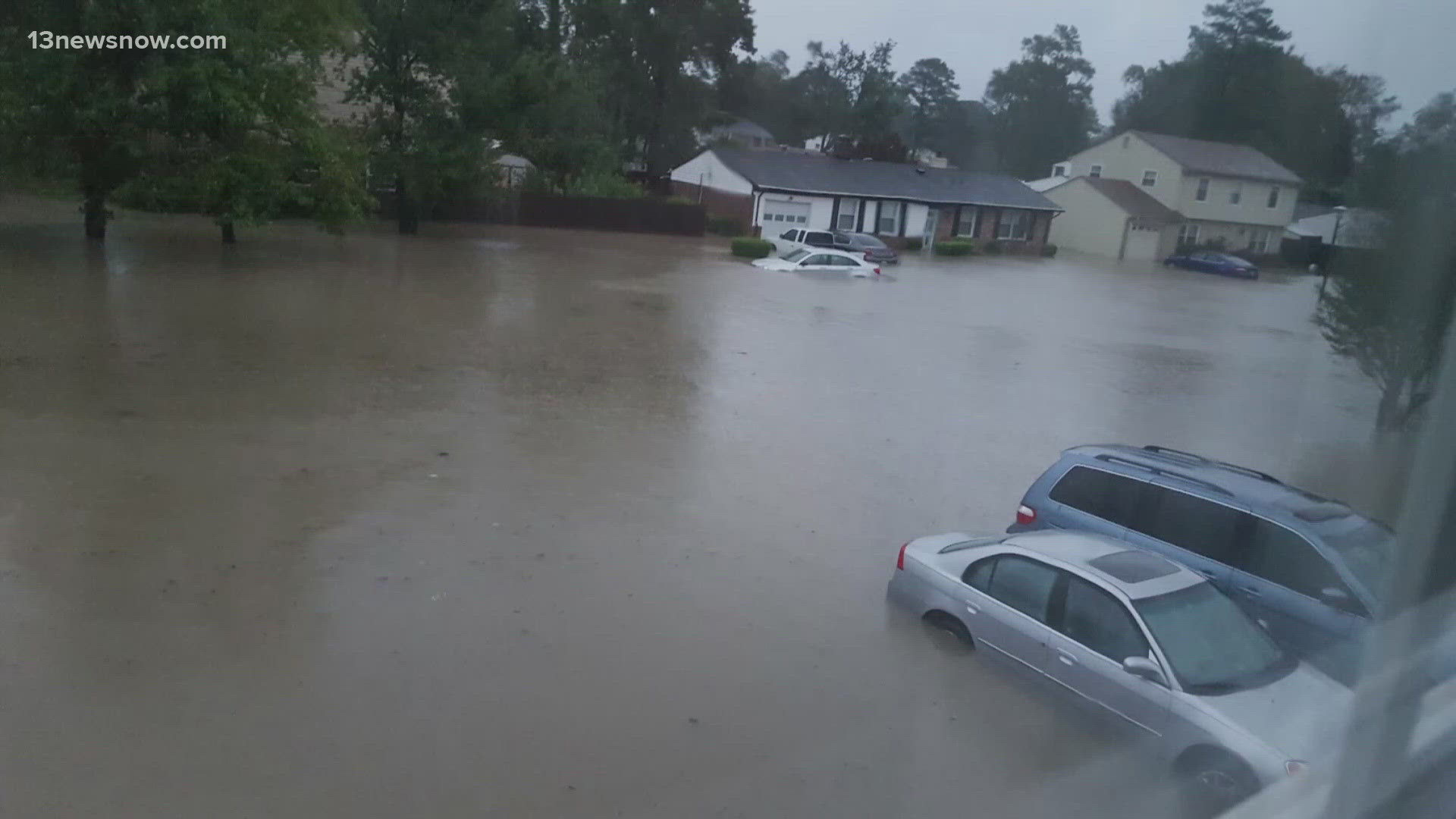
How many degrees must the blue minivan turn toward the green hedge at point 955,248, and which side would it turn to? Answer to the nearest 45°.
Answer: approximately 135° to its left

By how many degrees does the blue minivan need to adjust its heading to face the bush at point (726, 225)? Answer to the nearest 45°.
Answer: approximately 180°

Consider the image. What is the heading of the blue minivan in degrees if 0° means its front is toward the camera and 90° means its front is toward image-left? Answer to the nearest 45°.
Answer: approximately 315°

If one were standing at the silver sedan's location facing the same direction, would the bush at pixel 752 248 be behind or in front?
behind

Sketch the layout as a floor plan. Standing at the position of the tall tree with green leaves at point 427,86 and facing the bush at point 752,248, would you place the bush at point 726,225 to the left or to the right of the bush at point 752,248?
left

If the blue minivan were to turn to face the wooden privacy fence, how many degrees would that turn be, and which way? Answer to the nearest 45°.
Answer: approximately 180°

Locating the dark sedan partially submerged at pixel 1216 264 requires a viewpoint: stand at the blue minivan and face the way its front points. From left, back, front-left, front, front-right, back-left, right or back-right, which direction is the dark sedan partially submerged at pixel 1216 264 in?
back-left

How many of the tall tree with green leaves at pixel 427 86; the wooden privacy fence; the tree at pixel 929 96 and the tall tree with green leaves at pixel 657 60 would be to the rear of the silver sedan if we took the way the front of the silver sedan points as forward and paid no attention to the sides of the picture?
4

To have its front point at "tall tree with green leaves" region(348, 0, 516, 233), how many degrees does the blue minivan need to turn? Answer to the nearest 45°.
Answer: approximately 180°

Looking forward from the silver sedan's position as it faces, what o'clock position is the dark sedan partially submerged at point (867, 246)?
The dark sedan partially submerged is roughly at 7 o'clock from the silver sedan.

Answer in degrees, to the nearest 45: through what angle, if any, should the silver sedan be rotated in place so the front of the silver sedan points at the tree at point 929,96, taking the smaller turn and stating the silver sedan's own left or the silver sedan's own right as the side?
approximately 180°

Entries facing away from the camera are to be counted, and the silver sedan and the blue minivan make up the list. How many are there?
0

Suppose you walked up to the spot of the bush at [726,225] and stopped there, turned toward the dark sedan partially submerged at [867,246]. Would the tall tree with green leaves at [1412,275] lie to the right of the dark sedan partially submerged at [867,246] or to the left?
right
